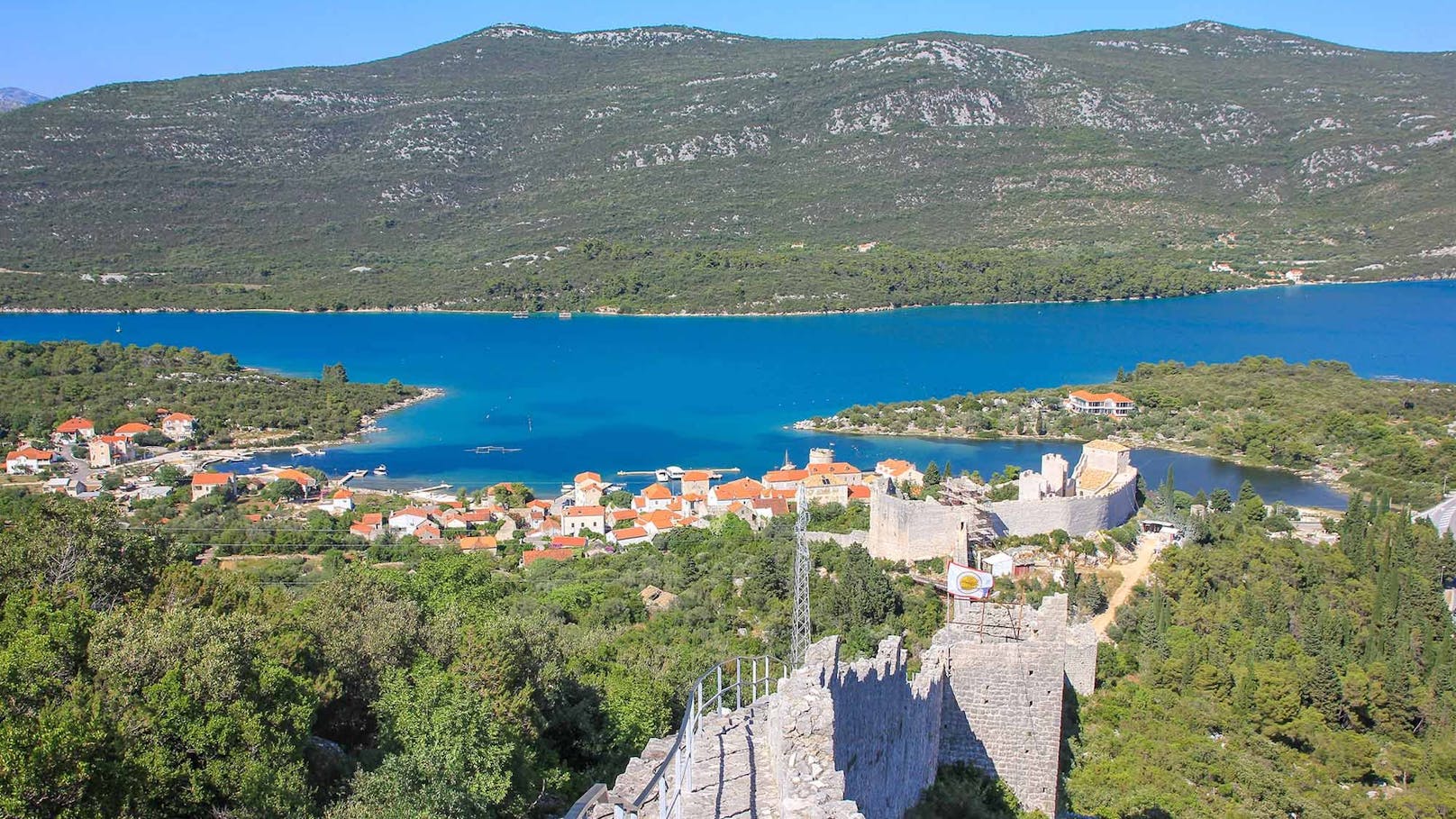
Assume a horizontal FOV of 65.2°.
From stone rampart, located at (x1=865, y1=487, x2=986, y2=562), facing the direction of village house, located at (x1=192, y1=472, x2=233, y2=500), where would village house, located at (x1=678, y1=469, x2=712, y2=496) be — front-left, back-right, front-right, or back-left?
front-right

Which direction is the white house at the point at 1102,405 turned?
toward the camera

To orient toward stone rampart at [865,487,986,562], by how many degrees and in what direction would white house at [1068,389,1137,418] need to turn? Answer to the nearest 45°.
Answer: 0° — it already faces it

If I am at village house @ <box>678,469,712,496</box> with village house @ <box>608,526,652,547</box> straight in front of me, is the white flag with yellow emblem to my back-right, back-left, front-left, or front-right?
front-left

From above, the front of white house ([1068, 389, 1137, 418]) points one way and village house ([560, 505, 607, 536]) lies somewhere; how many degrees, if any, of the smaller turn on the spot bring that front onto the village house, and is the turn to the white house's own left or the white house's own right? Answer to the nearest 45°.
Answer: approximately 45° to the white house's own right

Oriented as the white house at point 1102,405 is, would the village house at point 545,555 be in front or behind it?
in front

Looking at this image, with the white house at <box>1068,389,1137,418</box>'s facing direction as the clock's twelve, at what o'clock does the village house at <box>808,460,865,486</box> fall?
The village house is roughly at 1 o'clock from the white house.

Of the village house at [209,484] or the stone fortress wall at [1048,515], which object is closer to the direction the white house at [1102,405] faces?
the stone fortress wall

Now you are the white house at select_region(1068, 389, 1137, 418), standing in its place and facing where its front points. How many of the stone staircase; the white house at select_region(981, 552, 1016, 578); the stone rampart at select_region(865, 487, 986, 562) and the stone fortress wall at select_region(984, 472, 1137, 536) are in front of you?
4

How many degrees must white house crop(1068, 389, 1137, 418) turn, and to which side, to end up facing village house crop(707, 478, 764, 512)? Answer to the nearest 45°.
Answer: approximately 45° to its right

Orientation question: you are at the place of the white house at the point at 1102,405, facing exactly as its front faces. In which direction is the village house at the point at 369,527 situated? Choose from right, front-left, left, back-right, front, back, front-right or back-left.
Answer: front-right

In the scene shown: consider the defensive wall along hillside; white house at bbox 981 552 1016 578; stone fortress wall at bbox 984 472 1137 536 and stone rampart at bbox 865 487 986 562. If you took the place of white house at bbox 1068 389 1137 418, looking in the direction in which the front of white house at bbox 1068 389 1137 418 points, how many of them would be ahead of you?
4

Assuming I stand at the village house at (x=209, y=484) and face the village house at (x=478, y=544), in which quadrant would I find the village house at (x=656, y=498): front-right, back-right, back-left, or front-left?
front-left

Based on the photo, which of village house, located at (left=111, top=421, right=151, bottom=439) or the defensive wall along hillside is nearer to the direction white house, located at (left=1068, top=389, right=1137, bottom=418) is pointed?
the defensive wall along hillside

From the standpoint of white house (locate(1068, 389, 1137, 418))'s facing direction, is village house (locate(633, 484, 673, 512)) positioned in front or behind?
in front

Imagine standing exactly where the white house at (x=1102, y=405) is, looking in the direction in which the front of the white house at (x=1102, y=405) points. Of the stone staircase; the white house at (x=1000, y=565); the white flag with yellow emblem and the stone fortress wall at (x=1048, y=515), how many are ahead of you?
4

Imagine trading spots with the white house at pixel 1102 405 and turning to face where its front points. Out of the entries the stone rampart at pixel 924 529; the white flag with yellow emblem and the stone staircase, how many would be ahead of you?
3

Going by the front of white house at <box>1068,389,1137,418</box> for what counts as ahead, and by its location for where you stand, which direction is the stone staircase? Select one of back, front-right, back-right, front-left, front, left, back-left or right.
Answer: front

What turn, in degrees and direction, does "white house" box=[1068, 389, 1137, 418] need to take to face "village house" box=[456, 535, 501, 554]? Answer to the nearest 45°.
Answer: approximately 45° to its right

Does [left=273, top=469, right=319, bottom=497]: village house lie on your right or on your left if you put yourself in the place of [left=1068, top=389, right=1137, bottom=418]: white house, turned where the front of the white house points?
on your right

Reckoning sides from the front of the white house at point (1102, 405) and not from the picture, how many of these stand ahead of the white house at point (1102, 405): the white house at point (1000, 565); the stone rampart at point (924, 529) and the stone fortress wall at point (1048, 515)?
3
